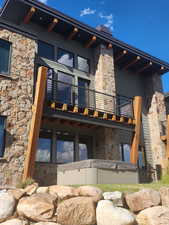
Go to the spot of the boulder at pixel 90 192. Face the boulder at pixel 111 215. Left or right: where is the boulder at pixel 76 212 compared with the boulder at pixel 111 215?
right

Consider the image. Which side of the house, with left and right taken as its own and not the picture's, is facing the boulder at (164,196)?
front

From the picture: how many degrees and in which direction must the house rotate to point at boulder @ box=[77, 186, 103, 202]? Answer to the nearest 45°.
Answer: approximately 45° to its right

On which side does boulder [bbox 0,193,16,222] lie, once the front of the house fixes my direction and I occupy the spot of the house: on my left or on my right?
on my right

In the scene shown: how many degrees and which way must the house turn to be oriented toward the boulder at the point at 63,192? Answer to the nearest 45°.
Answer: approximately 45° to its right

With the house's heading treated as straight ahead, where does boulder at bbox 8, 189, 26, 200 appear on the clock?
The boulder is roughly at 2 o'clock from the house.

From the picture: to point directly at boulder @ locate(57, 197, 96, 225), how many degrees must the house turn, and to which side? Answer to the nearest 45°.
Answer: approximately 45° to its right

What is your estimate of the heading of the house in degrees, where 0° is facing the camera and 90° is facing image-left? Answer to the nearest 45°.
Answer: approximately 315°

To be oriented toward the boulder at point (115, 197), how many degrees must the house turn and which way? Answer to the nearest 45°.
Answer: approximately 45° to its right

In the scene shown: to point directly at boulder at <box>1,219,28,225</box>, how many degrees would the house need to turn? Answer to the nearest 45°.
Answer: approximately 45° to its right
